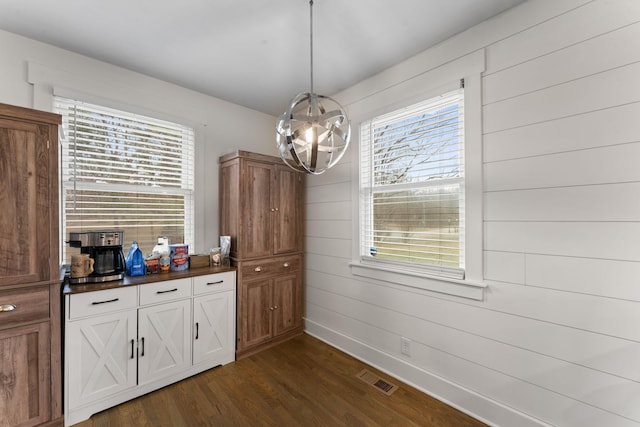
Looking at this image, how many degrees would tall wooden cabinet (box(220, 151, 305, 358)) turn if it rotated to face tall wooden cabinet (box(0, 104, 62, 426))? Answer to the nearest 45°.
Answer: approximately 90° to its right

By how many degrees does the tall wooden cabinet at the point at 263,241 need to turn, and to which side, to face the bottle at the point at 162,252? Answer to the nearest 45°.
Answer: approximately 135° to its right

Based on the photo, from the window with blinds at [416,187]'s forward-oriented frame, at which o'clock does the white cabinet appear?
The white cabinet is roughly at 1 o'clock from the window with blinds.

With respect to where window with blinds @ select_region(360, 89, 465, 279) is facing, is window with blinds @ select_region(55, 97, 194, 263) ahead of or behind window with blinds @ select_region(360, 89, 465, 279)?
ahead

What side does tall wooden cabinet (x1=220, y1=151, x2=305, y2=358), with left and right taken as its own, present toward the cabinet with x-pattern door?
right

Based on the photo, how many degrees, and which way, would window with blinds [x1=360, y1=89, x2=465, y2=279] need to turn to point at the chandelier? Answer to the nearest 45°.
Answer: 0° — it already faces it

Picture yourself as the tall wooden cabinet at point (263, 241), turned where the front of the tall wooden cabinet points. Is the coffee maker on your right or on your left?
on your right

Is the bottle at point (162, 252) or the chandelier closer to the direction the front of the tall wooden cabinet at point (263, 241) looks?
the chandelier

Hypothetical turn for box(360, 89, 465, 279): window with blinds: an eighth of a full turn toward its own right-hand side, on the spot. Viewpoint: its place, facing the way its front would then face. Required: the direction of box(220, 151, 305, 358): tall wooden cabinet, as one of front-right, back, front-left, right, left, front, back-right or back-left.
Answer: front

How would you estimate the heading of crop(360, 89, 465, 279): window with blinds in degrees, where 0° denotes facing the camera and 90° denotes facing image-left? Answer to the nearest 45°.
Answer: approximately 45°

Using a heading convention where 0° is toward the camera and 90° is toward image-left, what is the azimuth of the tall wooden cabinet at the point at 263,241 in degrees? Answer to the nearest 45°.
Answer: approximately 315°
